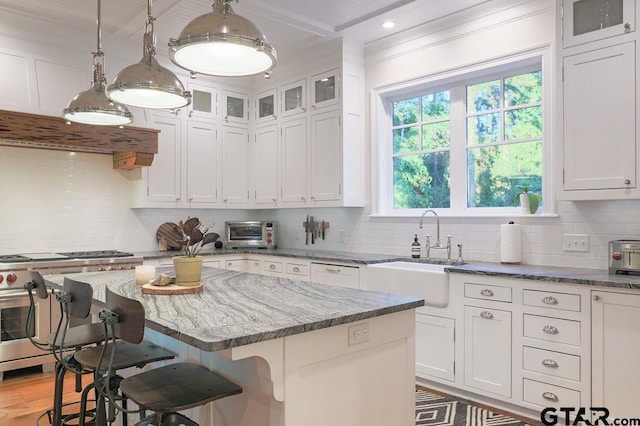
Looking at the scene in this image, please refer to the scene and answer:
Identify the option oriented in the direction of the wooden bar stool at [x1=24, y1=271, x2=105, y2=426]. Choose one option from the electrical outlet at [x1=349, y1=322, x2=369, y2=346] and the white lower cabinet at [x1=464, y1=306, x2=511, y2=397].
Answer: the white lower cabinet

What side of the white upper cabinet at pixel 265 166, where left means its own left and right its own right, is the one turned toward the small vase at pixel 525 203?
left

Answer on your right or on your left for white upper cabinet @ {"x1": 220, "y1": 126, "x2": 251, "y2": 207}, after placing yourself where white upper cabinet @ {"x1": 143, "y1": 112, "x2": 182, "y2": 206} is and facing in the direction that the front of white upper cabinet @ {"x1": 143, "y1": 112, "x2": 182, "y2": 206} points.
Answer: on your left

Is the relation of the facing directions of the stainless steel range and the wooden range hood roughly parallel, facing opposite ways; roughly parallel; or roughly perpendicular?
roughly parallel

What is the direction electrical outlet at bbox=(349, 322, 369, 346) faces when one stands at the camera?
facing the viewer and to the right of the viewer

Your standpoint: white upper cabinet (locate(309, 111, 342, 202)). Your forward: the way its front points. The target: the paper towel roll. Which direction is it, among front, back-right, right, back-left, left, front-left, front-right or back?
left

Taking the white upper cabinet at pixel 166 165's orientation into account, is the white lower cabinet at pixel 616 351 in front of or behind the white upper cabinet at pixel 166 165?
in front

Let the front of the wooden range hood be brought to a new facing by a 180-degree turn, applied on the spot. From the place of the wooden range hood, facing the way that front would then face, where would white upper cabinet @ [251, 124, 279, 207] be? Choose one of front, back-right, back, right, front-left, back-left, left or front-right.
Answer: back-right

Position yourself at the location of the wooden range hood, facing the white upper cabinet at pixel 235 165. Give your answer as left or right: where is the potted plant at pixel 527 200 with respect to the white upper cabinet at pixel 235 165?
right

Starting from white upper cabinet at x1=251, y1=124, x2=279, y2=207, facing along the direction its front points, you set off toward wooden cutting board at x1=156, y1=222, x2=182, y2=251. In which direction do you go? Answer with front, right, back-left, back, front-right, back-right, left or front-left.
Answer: front-right

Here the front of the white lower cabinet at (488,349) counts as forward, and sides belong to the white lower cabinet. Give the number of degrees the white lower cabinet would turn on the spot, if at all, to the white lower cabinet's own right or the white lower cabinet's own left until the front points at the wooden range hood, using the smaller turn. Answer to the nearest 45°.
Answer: approximately 45° to the white lower cabinet's own right

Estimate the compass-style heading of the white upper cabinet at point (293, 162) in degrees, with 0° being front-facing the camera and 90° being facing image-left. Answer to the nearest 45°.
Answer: approximately 45°
